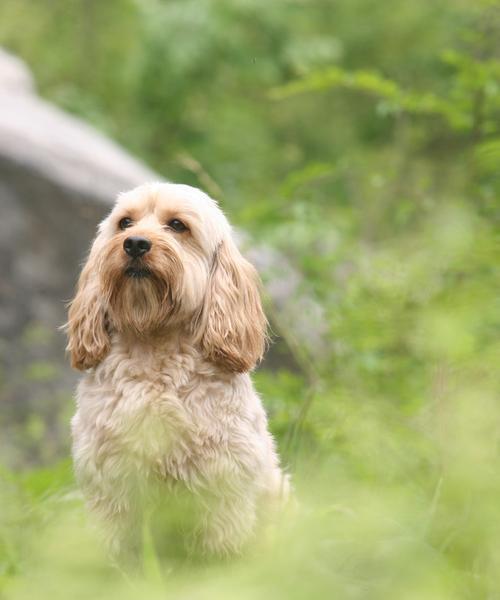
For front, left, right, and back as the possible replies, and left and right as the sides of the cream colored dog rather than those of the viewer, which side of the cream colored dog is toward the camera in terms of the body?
front
